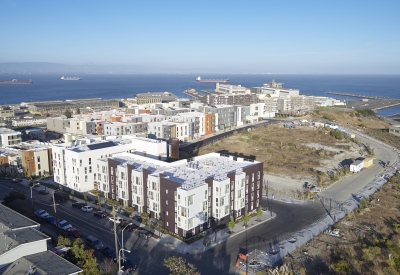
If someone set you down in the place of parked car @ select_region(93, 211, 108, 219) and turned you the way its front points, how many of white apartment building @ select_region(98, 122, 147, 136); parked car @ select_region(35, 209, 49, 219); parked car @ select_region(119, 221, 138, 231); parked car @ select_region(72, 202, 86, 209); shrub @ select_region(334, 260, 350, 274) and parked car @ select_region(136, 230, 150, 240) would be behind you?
3

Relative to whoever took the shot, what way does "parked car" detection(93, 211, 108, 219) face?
facing away from the viewer and to the left of the viewer

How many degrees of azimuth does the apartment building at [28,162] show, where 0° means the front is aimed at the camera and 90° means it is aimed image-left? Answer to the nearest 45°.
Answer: approximately 45°

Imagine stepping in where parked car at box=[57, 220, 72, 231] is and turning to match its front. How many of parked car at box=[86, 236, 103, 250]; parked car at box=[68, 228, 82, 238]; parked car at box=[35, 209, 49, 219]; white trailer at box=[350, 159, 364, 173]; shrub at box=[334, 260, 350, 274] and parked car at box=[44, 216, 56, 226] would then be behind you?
2

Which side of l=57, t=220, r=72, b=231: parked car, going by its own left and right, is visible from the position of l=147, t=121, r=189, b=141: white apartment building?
left

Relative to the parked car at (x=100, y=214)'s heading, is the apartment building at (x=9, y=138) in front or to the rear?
in front

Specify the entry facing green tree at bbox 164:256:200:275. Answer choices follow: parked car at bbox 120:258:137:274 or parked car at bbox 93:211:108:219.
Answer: parked car at bbox 120:258:137:274

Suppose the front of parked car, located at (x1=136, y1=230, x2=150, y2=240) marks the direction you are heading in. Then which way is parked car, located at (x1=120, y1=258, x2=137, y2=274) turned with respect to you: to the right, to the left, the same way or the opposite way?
the opposite way

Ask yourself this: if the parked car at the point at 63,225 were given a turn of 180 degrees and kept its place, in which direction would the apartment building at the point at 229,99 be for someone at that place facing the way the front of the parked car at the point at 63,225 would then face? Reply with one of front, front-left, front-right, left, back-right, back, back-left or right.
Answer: right

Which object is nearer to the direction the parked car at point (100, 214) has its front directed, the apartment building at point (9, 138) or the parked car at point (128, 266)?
the apartment building

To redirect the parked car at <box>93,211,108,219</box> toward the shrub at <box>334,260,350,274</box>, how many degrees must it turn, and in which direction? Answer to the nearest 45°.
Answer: approximately 180°

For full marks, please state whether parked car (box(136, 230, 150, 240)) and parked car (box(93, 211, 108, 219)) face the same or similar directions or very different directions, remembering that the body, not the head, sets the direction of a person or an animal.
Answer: same or similar directions

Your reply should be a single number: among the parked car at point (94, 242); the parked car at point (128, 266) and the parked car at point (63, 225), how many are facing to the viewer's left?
0

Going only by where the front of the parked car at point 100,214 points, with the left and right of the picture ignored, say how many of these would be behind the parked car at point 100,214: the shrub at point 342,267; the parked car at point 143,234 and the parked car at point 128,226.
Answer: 3

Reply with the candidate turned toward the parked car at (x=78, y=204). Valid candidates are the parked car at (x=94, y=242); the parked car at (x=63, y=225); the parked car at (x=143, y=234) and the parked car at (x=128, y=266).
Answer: the parked car at (x=143, y=234)

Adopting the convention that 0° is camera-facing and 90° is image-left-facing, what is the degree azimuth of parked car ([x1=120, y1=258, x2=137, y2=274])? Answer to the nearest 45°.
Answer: approximately 315°

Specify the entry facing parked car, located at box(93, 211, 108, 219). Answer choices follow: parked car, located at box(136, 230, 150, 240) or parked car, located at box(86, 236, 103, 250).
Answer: parked car, located at box(136, 230, 150, 240)

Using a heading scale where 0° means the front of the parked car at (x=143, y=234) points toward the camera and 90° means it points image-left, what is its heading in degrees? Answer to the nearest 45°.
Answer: approximately 135°

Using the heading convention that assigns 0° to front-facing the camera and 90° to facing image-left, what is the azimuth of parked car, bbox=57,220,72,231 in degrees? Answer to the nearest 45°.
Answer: approximately 315°

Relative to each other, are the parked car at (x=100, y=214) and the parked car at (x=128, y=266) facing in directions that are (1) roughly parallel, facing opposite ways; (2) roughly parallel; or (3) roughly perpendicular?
roughly parallel, facing opposite ways

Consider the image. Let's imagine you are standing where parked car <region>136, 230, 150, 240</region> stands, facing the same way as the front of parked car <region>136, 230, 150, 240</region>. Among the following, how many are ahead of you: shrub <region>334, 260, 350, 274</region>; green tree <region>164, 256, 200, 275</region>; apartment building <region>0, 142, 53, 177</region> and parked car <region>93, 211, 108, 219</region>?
2
